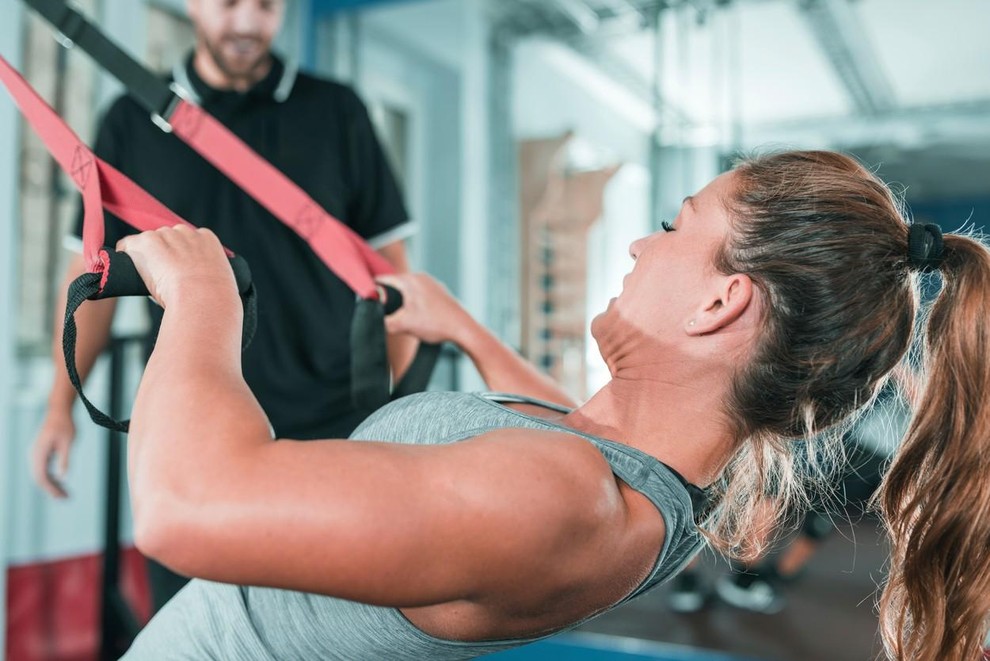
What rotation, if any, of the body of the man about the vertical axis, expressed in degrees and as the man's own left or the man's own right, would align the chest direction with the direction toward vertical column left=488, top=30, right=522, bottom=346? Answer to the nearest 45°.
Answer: approximately 135° to the man's own left

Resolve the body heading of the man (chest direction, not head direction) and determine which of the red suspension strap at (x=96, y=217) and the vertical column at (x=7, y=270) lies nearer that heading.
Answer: the red suspension strap

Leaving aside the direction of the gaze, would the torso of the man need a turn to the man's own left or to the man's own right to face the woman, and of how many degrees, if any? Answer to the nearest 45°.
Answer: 0° — they already face them

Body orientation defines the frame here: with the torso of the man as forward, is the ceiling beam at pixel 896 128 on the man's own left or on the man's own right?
on the man's own left

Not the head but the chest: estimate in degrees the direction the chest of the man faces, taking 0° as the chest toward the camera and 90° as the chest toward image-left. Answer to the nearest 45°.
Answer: approximately 0°

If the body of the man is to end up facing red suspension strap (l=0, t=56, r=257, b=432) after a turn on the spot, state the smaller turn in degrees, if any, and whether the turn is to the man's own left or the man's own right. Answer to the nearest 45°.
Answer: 0° — they already face it
